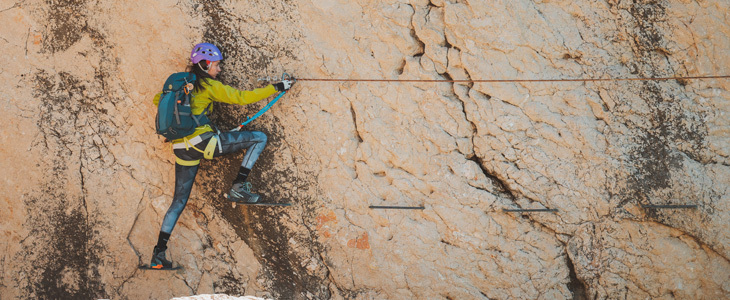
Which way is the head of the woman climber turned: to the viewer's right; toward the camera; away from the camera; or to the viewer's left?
to the viewer's right

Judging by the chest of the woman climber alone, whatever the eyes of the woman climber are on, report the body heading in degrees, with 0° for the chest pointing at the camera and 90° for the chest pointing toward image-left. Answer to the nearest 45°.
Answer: approximately 270°
